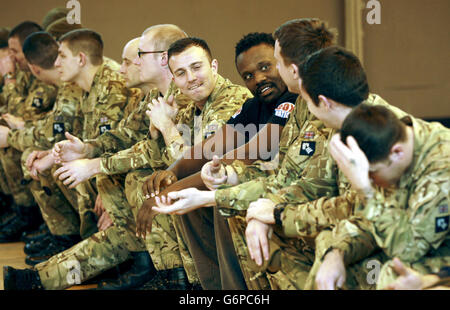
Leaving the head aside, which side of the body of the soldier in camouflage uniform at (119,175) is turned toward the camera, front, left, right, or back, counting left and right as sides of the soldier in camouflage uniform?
left

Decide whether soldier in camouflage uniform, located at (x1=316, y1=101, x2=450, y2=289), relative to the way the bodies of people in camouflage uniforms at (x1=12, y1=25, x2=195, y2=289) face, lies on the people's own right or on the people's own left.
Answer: on the people's own left

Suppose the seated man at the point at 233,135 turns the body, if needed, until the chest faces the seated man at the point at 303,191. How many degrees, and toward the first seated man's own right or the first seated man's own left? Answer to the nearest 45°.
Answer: approximately 45° to the first seated man's own left

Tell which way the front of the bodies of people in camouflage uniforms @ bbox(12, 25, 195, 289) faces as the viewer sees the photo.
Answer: to the viewer's left

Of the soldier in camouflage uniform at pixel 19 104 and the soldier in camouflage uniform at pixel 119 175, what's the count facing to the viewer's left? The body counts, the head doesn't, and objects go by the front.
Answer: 2

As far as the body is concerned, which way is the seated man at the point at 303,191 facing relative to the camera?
to the viewer's left
